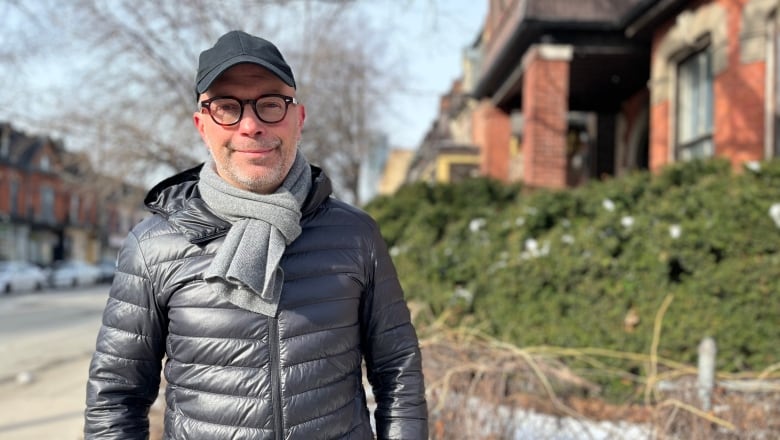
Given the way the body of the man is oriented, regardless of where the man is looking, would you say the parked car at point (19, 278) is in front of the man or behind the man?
behind

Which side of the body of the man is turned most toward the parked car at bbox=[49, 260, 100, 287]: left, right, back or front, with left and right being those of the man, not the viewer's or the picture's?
back

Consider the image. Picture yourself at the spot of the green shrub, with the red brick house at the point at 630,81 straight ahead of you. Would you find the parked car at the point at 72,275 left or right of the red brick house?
left

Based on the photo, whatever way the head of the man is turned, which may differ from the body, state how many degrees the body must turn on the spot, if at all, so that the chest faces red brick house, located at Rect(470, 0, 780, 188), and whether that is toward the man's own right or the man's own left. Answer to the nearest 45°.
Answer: approximately 135° to the man's own left

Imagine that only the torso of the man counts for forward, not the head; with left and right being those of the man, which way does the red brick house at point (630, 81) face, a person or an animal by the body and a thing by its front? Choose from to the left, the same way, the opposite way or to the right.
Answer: to the right

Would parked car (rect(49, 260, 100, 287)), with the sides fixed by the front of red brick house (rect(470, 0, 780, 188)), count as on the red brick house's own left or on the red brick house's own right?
on the red brick house's own right

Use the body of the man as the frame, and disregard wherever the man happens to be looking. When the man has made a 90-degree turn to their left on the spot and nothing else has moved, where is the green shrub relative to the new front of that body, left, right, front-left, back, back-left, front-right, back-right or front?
front-left

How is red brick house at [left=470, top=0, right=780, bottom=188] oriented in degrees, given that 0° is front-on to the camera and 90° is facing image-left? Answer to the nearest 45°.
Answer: approximately 45°
